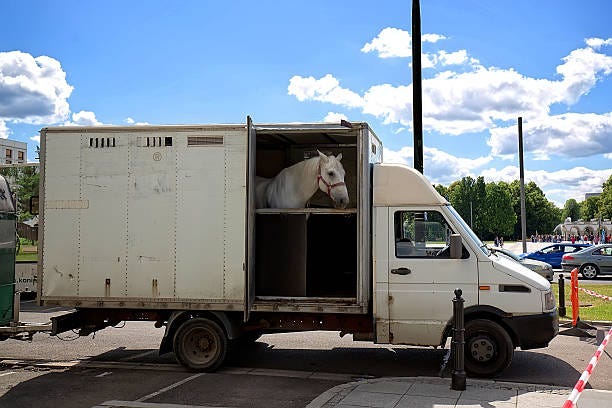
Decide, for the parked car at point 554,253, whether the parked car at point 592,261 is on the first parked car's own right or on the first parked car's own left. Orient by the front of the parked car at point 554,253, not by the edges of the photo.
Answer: on the first parked car's own left

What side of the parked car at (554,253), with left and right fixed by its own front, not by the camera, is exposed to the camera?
left

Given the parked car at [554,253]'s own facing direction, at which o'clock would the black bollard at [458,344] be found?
The black bollard is roughly at 9 o'clock from the parked car.

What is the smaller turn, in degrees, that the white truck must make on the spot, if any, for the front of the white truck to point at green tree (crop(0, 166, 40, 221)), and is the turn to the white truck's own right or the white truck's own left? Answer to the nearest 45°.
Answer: approximately 135° to the white truck's own left

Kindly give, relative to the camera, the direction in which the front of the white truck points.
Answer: facing to the right of the viewer

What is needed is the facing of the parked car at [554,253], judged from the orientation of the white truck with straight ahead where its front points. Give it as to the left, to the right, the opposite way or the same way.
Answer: the opposite way

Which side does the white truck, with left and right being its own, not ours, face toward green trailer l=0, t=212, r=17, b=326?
back
